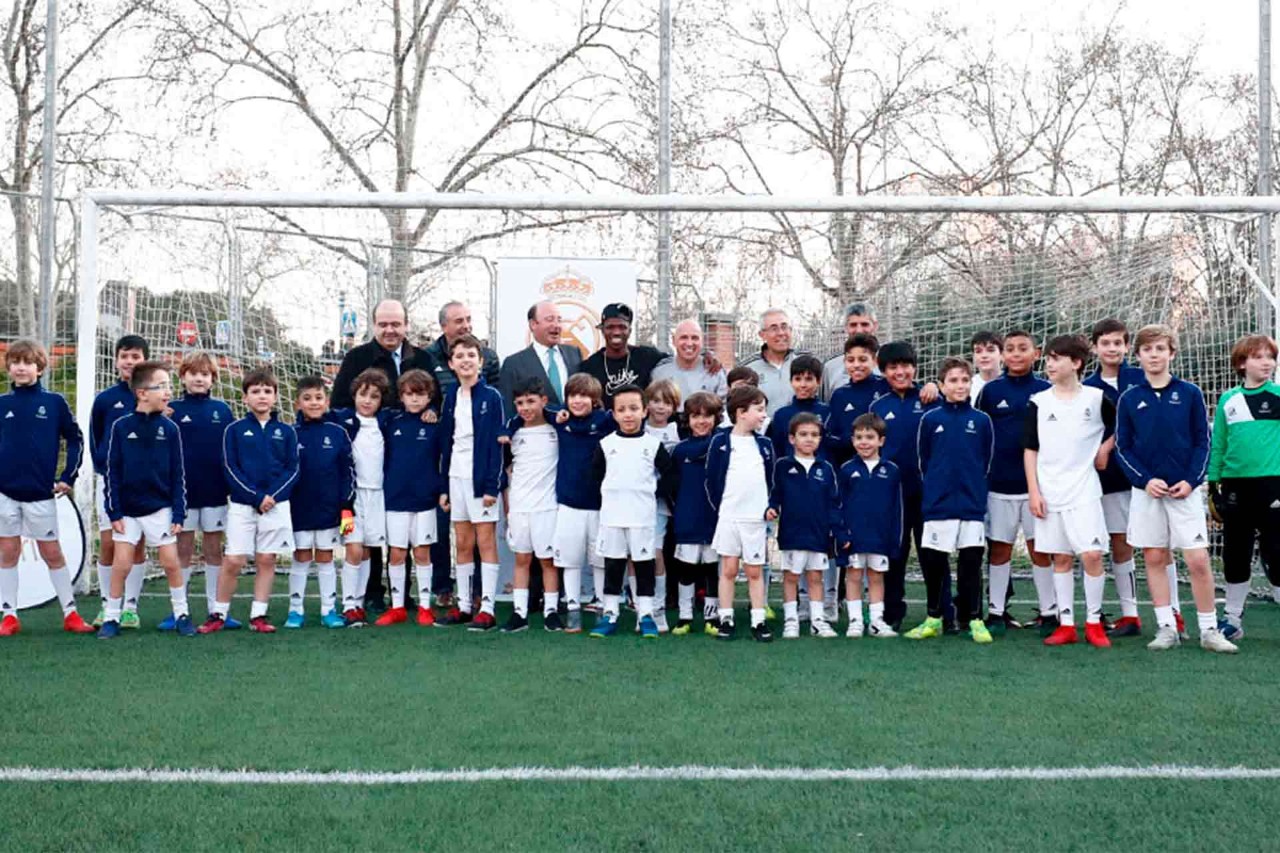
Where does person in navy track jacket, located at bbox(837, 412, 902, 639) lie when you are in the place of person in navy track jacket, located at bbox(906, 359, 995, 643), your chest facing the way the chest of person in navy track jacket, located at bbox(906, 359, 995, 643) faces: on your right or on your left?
on your right

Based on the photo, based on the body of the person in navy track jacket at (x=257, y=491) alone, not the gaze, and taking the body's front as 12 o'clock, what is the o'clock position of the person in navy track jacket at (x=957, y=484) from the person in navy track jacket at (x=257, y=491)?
the person in navy track jacket at (x=957, y=484) is roughly at 10 o'clock from the person in navy track jacket at (x=257, y=491).

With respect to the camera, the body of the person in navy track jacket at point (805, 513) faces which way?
toward the camera

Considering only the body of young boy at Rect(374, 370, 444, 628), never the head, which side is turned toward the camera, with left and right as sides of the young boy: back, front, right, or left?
front

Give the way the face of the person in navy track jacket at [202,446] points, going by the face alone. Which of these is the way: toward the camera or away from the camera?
toward the camera

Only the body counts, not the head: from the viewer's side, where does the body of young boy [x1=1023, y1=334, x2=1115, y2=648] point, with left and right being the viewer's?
facing the viewer

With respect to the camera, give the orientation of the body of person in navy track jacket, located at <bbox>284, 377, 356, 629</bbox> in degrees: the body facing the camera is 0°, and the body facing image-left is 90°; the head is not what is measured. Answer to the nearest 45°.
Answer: approximately 0°

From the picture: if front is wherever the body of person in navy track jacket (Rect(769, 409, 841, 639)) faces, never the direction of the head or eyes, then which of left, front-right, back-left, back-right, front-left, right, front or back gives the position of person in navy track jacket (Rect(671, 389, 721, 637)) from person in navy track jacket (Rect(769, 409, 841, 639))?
right

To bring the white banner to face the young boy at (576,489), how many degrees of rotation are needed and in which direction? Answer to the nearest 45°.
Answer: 0° — it already faces them

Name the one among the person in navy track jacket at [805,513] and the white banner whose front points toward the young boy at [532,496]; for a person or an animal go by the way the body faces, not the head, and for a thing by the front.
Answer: the white banner

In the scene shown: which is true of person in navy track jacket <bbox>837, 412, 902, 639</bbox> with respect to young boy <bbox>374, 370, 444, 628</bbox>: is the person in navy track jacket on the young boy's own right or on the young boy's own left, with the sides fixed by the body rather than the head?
on the young boy's own left

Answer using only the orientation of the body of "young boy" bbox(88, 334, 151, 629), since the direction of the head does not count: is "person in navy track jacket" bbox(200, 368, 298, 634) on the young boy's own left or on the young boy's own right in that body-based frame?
on the young boy's own left

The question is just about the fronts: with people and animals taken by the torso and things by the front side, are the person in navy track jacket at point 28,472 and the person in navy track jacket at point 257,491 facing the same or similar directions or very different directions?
same or similar directions
